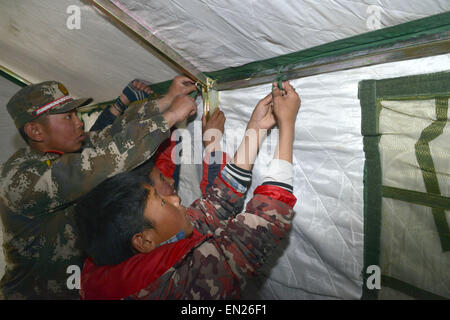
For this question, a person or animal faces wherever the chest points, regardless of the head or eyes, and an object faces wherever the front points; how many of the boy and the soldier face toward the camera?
0

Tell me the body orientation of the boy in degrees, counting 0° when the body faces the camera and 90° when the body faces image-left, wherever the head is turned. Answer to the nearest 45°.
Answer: approximately 225°

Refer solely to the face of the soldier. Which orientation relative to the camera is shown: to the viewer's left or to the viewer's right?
to the viewer's right

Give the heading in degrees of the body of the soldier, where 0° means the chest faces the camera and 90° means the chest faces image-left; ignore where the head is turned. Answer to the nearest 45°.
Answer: approximately 270°
